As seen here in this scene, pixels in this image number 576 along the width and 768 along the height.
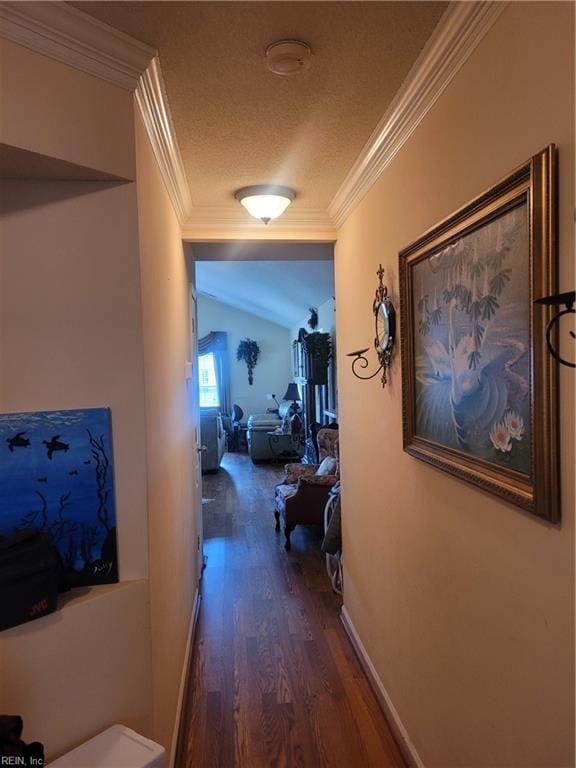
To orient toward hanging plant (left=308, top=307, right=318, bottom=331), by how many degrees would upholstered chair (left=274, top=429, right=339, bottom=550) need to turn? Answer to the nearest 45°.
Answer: approximately 90° to its right

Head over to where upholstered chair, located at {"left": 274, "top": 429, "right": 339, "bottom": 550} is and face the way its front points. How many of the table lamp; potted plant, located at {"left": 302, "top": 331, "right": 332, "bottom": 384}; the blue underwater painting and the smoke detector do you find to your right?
2

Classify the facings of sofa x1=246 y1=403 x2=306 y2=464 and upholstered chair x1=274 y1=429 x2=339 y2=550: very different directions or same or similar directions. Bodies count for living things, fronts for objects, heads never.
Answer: same or similar directions

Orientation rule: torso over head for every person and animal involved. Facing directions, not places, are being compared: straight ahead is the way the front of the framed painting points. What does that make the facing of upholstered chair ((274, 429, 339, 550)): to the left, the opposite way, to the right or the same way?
the same way

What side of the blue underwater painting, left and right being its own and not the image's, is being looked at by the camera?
front

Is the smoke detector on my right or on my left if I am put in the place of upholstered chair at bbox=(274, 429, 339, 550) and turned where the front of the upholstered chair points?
on my left

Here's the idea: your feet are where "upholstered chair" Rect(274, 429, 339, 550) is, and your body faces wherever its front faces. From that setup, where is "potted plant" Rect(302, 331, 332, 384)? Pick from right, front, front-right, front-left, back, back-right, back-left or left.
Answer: right

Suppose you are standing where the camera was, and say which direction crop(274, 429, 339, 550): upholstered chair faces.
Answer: facing to the left of the viewer

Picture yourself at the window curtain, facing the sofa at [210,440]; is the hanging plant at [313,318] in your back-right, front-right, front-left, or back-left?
front-left
